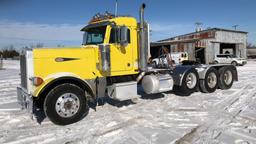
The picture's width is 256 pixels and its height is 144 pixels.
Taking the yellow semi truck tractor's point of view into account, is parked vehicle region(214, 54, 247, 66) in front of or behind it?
behind

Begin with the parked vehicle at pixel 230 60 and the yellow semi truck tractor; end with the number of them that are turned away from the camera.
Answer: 0

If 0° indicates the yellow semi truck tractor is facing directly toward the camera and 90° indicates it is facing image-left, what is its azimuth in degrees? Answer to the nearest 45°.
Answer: approximately 45°
